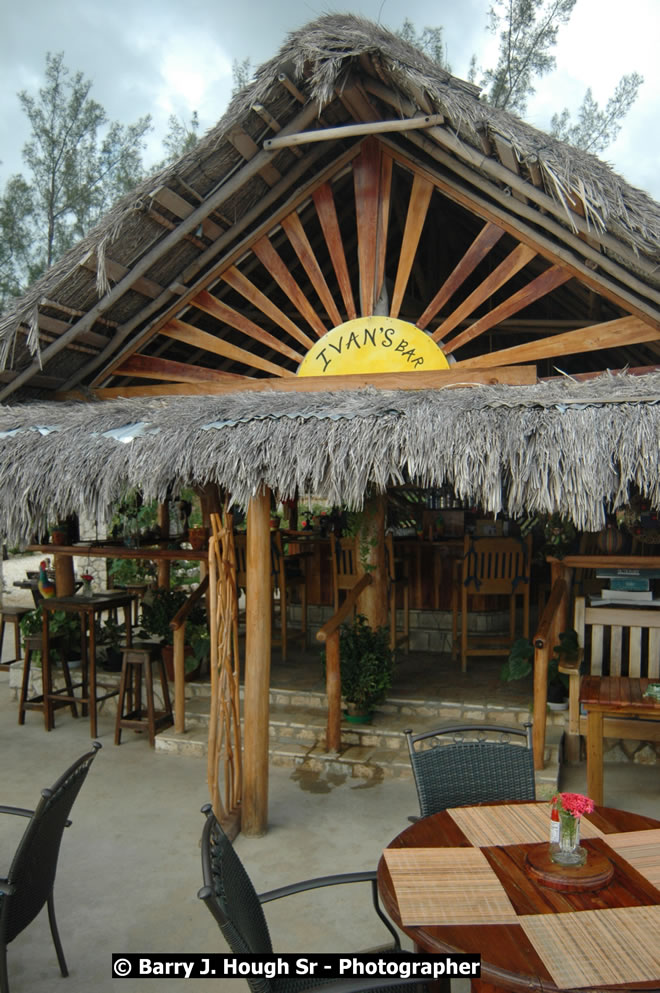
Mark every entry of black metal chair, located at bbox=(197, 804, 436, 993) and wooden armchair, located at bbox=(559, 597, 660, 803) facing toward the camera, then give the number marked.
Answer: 1

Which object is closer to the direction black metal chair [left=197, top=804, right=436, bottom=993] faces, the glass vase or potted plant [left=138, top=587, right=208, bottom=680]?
the glass vase

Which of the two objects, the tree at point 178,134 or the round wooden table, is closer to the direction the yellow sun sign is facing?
the round wooden table

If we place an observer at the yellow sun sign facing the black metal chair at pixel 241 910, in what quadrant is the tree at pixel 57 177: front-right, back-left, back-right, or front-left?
back-right

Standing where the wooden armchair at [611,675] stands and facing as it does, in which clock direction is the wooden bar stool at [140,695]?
The wooden bar stool is roughly at 3 o'clock from the wooden armchair.

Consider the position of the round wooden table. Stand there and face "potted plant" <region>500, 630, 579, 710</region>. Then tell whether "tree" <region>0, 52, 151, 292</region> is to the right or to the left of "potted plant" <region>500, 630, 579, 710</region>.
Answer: left

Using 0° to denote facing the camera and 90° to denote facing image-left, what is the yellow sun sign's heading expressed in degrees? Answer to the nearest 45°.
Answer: approximately 0°

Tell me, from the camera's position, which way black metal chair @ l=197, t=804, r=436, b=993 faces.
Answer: facing to the right of the viewer

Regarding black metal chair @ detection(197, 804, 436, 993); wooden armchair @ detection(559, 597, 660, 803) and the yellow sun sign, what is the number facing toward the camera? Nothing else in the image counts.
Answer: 2

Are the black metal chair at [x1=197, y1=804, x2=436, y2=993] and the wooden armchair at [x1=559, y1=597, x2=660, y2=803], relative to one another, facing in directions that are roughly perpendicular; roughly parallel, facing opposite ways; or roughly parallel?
roughly perpendicular
